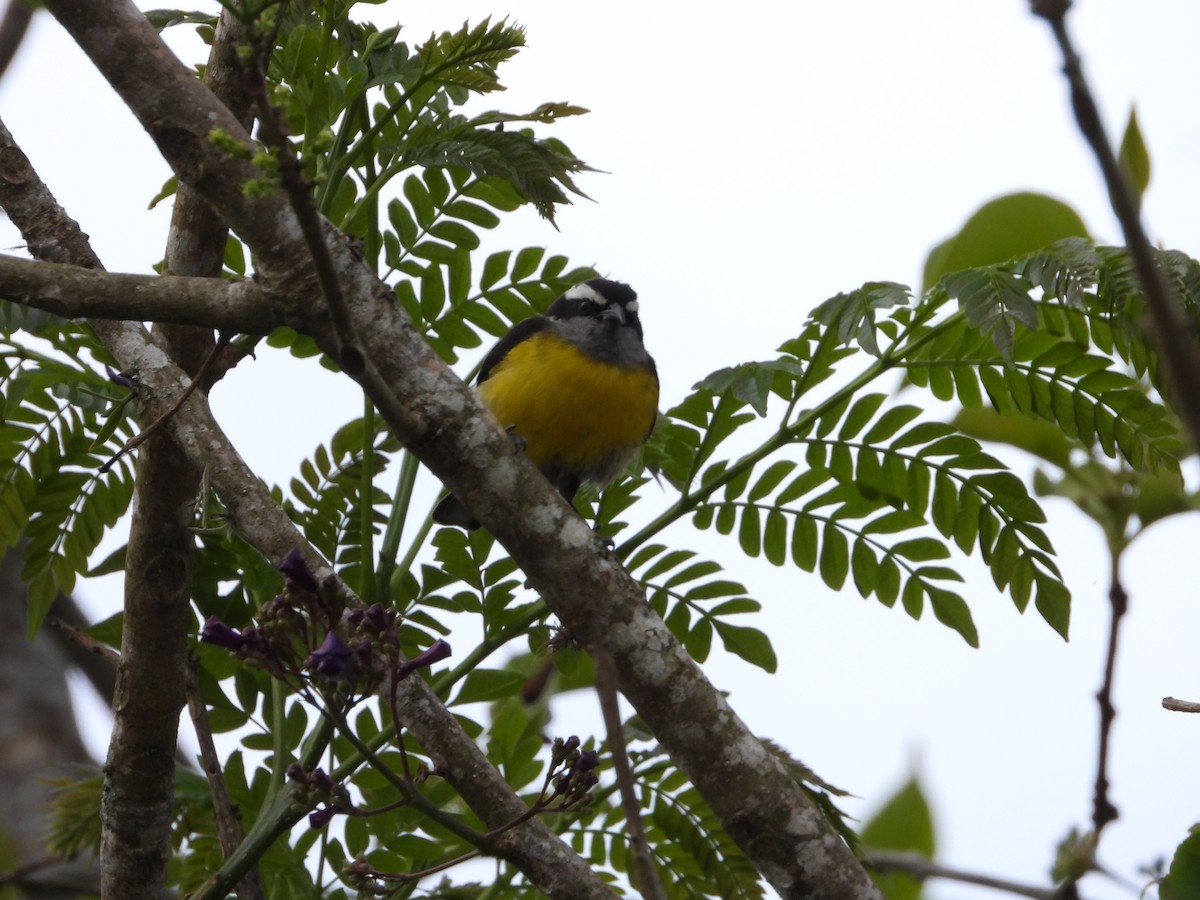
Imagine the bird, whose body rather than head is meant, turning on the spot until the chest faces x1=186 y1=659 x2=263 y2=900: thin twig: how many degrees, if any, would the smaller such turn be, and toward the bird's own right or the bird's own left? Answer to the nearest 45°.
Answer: approximately 90° to the bird's own right

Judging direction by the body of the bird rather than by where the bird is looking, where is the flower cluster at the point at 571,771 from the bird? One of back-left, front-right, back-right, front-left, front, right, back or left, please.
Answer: front-right

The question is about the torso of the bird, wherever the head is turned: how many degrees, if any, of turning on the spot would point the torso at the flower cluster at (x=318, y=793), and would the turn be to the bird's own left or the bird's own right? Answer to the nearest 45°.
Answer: approximately 45° to the bird's own right

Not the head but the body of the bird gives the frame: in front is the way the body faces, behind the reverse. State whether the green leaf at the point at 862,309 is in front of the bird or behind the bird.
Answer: in front

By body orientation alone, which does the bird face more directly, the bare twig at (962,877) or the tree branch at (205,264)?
the bare twig
